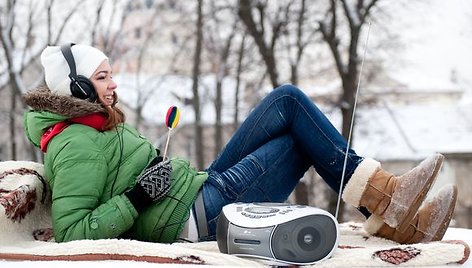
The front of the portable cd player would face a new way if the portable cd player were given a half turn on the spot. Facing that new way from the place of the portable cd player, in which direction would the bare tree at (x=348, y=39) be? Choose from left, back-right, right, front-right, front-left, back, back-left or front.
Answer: front-left

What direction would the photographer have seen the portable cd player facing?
facing the viewer and to the left of the viewer

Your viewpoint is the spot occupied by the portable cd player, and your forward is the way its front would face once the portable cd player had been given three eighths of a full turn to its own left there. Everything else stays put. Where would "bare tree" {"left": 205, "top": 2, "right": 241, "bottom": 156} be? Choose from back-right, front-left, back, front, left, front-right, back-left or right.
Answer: left

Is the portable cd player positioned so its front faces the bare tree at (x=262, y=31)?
no

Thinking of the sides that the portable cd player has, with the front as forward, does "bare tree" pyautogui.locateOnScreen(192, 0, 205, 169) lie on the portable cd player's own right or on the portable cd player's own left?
on the portable cd player's own right
